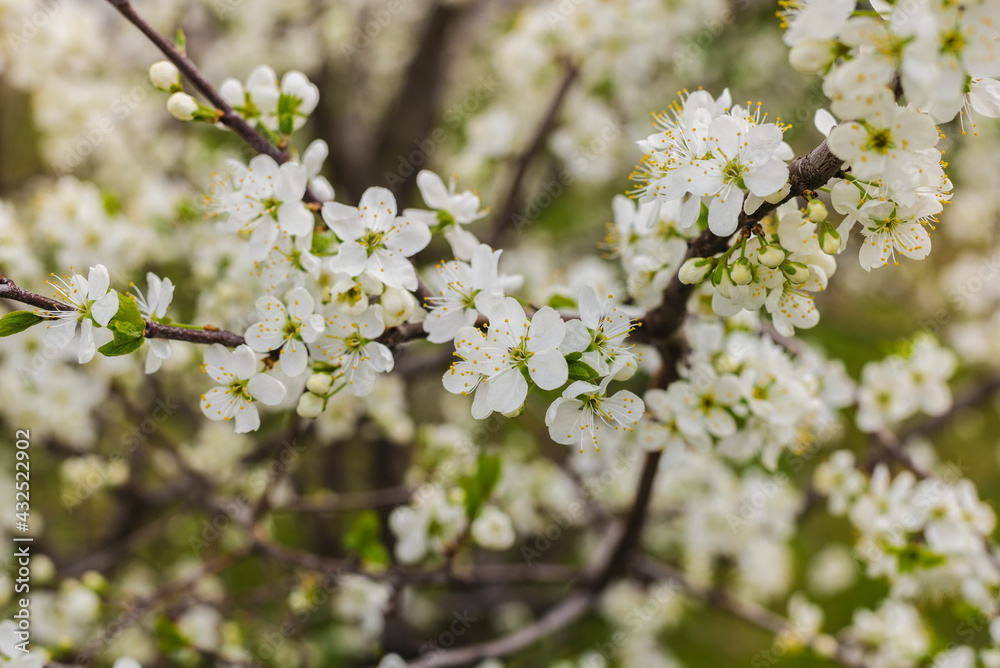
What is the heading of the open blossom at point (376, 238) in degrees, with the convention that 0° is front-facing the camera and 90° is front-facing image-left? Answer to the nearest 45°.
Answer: approximately 0°
